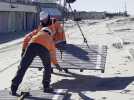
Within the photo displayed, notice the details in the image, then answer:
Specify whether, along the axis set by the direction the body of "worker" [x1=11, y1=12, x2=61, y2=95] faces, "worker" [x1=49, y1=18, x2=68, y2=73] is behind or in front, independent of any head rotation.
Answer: in front

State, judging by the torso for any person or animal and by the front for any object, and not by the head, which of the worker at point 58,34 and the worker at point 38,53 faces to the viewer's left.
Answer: the worker at point 58,34

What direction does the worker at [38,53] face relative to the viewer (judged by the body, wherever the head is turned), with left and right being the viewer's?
facing away from the viewer and to the right of the viewer
